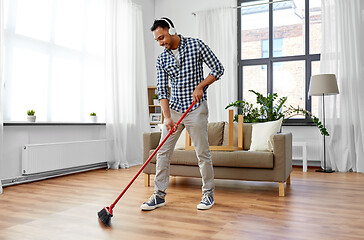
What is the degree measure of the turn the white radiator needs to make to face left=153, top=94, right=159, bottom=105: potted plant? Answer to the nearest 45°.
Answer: approximately 90° to its left

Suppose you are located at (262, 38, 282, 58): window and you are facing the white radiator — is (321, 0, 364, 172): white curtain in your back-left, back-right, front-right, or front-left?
back-left

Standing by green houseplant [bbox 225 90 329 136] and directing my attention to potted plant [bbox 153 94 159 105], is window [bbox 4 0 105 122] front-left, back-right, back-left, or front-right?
front-left

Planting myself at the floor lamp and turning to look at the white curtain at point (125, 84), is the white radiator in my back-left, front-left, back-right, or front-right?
front-left

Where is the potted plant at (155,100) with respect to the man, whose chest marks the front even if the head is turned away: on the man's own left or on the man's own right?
on the man's own right

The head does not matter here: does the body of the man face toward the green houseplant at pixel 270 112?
no

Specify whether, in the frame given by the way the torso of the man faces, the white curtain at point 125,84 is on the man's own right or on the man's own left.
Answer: on the man's own right

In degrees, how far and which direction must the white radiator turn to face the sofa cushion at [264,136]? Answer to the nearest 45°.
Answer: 0° — it already faces it

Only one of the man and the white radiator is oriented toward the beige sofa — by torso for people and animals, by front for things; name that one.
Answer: the white radiator

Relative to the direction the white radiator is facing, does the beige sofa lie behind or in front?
in front

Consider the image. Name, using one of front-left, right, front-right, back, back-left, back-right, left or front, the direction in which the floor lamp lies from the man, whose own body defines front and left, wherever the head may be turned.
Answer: back

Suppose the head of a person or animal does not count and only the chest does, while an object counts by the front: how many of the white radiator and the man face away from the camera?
0

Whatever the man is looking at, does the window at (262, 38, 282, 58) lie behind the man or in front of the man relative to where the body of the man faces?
behind

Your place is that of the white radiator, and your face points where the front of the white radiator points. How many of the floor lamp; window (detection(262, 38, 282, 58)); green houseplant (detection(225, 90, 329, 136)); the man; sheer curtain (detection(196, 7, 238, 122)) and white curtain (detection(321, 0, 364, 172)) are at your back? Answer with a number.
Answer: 0

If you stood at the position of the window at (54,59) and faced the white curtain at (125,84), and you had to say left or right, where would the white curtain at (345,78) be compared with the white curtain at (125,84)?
right

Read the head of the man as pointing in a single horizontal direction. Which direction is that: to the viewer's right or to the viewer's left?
to the viewer's left
